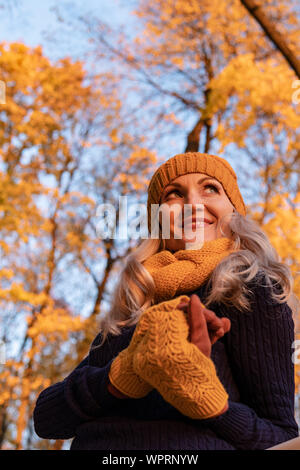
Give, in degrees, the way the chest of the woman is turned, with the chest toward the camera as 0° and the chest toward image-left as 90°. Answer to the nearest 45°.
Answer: approximately 45°

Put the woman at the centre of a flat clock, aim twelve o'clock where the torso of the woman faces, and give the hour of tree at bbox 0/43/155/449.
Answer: The tree is roughly at 4 o'clock from the woman.
